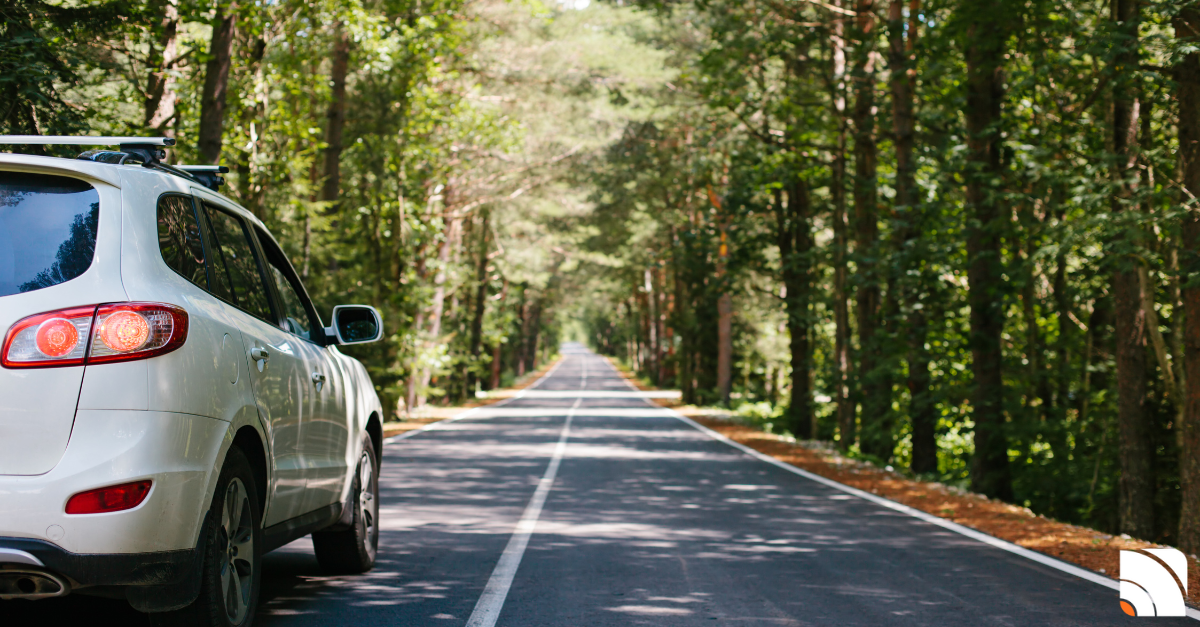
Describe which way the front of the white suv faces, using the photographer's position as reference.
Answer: facing away from the viewer and to the right of the viewer
